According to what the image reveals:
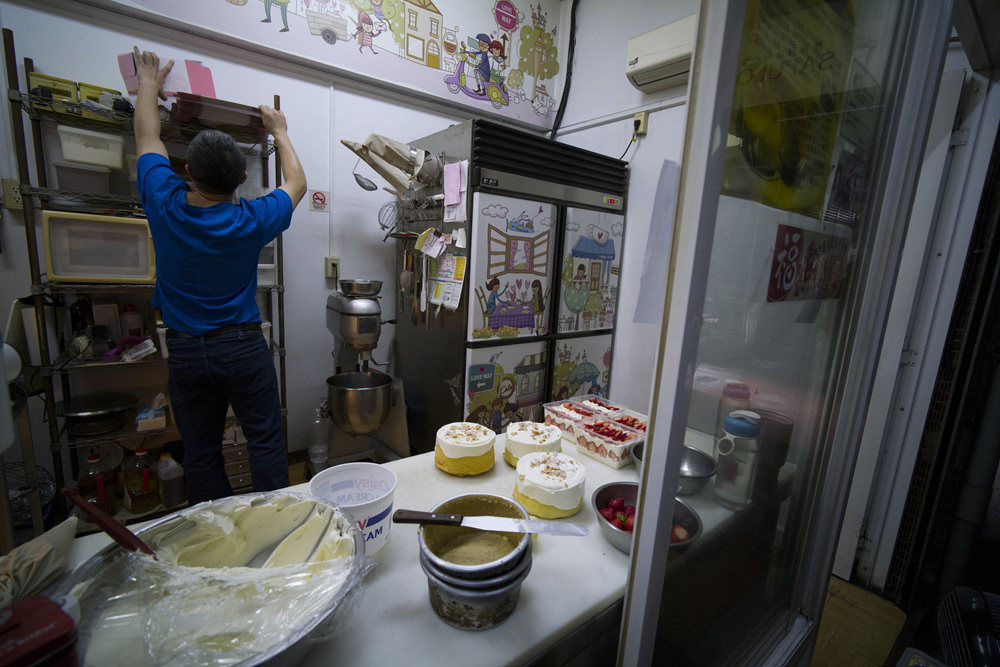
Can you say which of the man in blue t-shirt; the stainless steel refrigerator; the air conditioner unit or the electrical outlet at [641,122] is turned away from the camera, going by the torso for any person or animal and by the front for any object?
the man in blue t-shirt

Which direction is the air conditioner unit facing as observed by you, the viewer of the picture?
facing the viewer and to the left of the viewer

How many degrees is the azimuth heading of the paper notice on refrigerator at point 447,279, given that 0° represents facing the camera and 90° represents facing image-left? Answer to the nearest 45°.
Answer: approximately 45°

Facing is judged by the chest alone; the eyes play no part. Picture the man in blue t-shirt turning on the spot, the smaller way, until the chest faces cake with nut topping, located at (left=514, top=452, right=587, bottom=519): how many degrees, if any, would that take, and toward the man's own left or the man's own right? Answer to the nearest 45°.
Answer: approximately 135° to the man's own right

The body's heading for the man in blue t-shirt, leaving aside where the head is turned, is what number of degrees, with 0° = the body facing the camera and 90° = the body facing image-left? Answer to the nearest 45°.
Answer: approximately 180°

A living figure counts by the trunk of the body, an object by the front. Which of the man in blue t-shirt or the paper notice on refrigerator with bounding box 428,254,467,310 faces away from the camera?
the man in blue t-shirt

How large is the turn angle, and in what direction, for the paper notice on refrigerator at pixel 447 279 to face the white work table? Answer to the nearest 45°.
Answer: approximately 45° to its left

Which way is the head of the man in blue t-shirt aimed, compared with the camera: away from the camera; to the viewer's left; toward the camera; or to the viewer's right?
away from the camera

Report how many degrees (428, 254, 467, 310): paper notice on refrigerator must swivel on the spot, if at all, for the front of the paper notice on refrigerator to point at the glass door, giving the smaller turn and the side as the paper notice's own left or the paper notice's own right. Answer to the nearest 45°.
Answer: approximately 90° to the paper notice's own left

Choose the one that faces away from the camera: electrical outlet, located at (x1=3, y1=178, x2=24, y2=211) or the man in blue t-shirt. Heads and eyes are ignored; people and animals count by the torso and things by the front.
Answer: the man in blue t-shirt

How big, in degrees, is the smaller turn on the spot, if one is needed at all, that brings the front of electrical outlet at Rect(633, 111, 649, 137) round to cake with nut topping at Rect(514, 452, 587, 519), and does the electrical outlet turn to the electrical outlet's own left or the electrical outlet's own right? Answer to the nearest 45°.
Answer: approximately 45° to the electrical outlet's own left

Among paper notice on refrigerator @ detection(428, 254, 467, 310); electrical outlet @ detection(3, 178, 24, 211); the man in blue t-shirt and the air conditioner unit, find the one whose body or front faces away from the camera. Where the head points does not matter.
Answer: the man in blue t-shirt
